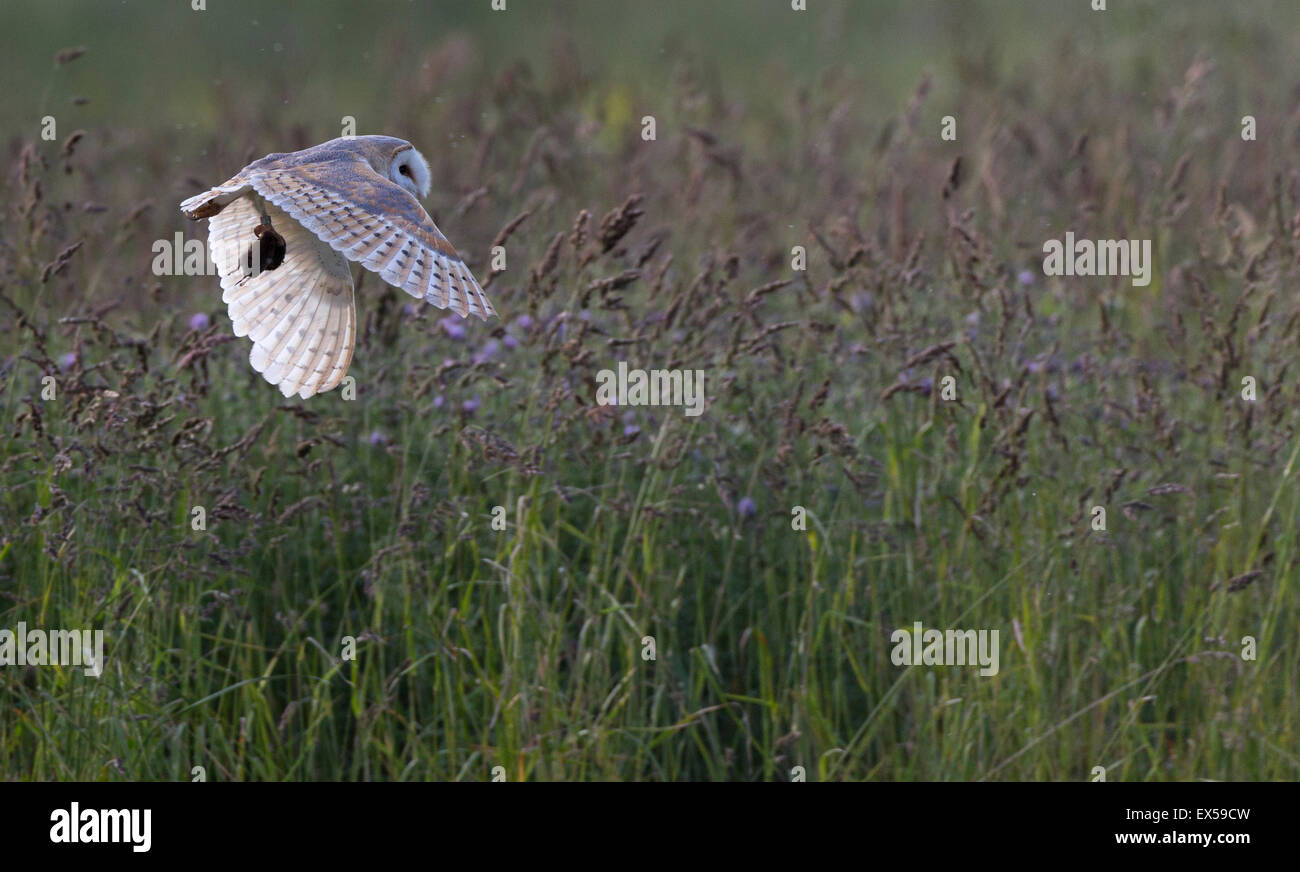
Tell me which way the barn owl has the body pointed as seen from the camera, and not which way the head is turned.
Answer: to the viewer's right
